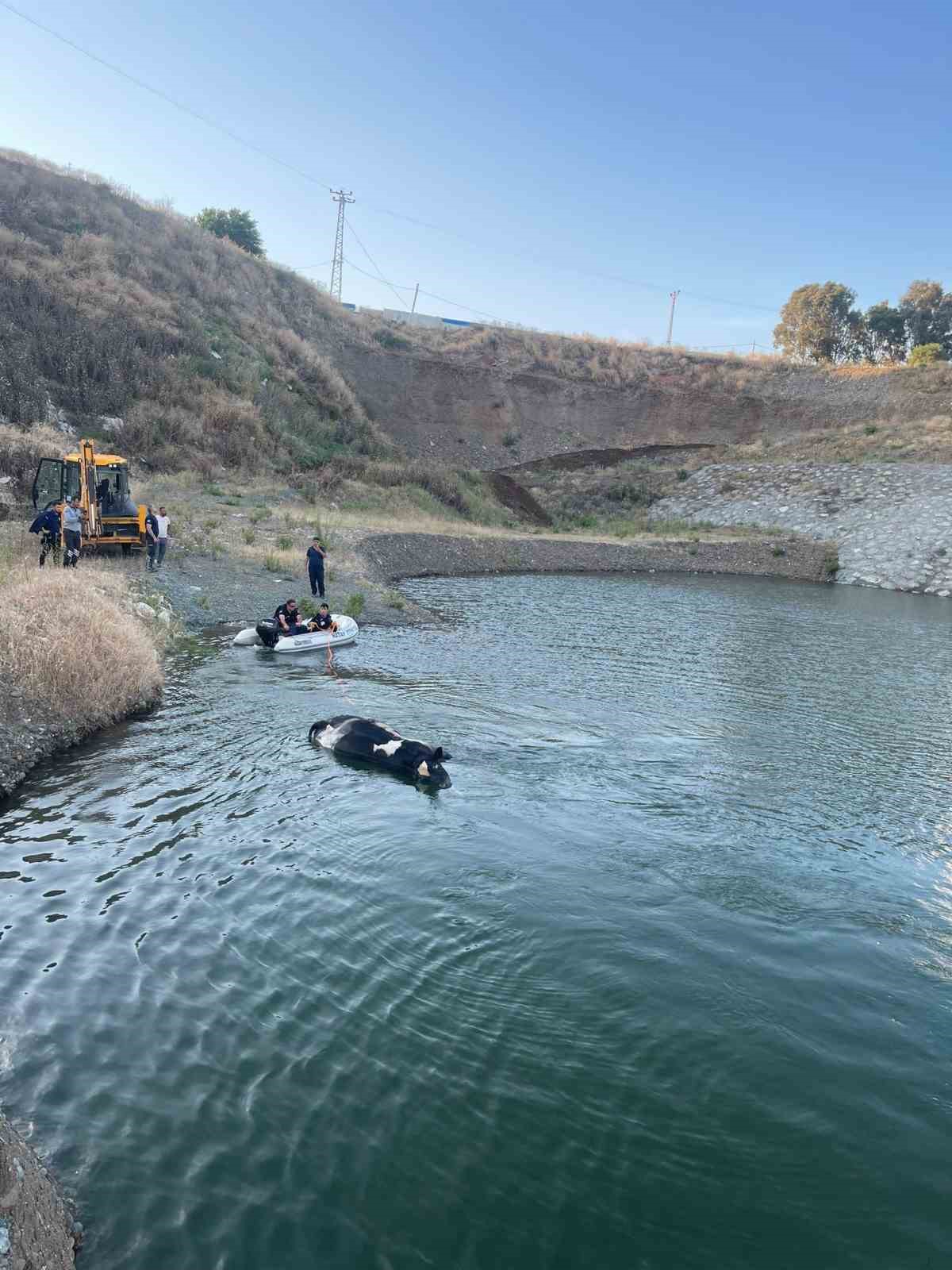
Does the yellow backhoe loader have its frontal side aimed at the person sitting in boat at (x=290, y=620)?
no

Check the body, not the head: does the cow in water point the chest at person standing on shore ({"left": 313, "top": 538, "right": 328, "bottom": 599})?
no

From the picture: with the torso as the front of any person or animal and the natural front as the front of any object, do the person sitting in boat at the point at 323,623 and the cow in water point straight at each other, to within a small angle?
no

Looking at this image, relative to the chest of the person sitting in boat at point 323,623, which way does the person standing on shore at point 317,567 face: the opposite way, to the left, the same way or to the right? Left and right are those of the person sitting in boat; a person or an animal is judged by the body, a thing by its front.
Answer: the same way

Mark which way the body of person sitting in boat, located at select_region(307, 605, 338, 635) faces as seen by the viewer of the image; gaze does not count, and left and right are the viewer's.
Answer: facing the viewer

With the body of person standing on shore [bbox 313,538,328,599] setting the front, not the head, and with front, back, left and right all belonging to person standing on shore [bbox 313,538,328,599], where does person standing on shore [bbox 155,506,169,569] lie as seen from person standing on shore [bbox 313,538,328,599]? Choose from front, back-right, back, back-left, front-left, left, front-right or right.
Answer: right

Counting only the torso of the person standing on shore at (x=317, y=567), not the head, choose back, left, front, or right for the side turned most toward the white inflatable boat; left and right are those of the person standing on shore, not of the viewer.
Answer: front

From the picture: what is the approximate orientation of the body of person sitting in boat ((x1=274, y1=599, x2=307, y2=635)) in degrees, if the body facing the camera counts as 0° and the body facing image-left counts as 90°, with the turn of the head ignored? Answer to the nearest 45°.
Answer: approximately 315°

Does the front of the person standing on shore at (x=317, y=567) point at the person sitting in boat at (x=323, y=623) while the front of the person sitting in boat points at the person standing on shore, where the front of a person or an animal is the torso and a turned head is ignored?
no

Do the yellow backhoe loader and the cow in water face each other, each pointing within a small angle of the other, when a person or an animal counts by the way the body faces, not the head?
no

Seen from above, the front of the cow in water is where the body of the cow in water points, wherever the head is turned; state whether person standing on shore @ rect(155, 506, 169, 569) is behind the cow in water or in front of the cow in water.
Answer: behind

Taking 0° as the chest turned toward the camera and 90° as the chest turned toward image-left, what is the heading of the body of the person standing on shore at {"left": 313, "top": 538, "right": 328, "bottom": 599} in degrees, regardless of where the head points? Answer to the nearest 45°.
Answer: approximately 0°

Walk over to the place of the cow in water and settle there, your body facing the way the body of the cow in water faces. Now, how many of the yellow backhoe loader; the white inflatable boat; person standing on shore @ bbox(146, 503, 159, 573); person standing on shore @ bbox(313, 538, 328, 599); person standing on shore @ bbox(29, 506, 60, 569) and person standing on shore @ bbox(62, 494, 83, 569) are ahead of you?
0

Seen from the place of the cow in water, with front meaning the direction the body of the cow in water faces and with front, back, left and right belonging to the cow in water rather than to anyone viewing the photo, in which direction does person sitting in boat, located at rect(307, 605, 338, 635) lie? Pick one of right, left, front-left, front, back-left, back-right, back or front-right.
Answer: back-left

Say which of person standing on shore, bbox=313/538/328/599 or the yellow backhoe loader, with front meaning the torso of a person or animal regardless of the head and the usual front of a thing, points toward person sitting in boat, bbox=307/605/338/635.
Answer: the person standing on shore

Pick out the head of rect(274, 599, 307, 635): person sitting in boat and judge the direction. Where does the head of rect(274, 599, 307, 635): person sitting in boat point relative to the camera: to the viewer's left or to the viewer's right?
to the viewer's right

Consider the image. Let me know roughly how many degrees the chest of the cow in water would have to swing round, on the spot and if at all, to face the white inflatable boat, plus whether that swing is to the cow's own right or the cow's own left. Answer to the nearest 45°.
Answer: approximately 135° to the cow's own left
